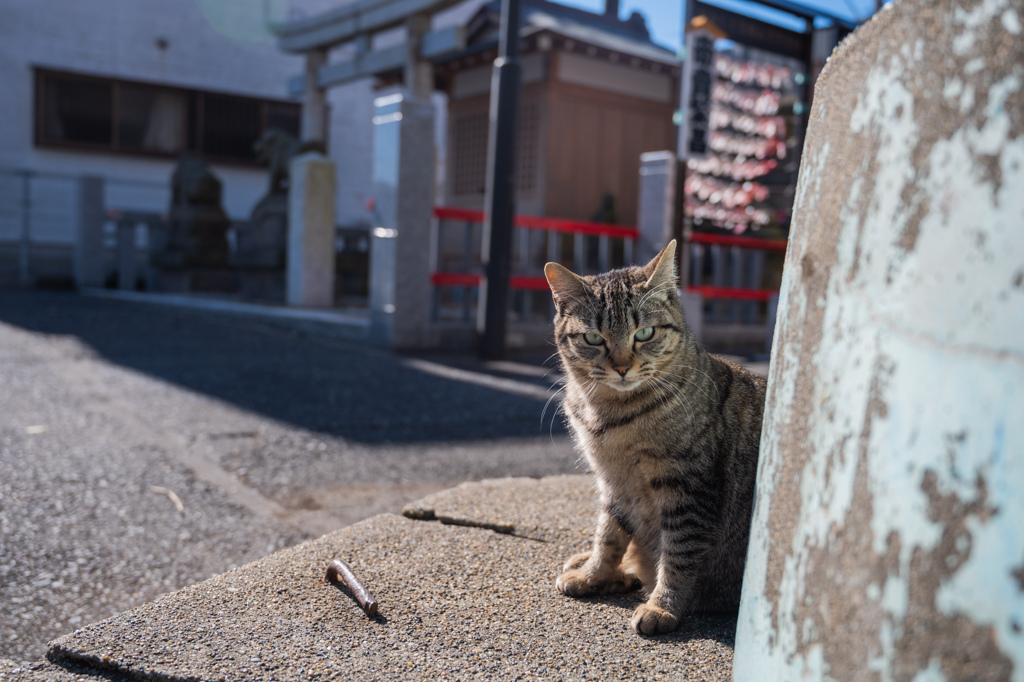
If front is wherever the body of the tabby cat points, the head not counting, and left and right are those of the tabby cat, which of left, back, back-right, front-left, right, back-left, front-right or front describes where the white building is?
right

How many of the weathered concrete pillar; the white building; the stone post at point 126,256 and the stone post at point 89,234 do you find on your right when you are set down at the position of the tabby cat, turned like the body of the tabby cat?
3

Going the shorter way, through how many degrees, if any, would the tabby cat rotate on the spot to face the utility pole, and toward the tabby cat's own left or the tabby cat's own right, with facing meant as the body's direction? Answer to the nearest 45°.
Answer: approximately 135° to the tabby cat's own right

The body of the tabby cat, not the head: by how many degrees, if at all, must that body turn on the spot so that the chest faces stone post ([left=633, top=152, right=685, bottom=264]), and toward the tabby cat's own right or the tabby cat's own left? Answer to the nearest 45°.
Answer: approximately 135° to the tabby cat's own right

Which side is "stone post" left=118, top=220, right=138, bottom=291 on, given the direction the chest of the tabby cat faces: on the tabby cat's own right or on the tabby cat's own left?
on the tabby cat's own right

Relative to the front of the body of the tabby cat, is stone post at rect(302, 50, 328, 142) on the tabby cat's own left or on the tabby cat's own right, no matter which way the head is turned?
on the tabby cat's own right

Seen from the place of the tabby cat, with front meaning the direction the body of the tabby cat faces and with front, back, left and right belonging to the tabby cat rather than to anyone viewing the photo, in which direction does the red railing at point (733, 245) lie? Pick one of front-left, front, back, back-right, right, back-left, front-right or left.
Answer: back-right

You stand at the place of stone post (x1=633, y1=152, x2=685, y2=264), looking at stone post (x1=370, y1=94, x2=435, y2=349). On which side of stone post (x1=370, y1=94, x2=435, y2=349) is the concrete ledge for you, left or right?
left

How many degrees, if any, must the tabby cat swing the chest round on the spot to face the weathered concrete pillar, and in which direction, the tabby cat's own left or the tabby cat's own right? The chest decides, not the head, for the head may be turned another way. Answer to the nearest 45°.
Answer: approximately 45° to the tabby cat's own left

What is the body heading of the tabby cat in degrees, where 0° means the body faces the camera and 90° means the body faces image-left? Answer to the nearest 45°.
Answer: approximately 45°

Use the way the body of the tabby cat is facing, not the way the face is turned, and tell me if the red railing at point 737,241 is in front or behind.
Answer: behind

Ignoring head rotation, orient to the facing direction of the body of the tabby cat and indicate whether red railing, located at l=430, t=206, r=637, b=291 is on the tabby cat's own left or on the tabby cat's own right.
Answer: on the tabby cat's own right

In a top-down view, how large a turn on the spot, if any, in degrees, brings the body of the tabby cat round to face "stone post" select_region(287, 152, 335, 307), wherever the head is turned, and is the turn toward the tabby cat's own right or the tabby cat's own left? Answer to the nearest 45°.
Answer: approximately 90° to the tabby cat's own right

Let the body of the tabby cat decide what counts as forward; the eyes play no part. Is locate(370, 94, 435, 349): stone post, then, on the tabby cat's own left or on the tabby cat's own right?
on the tabby cat's own right
